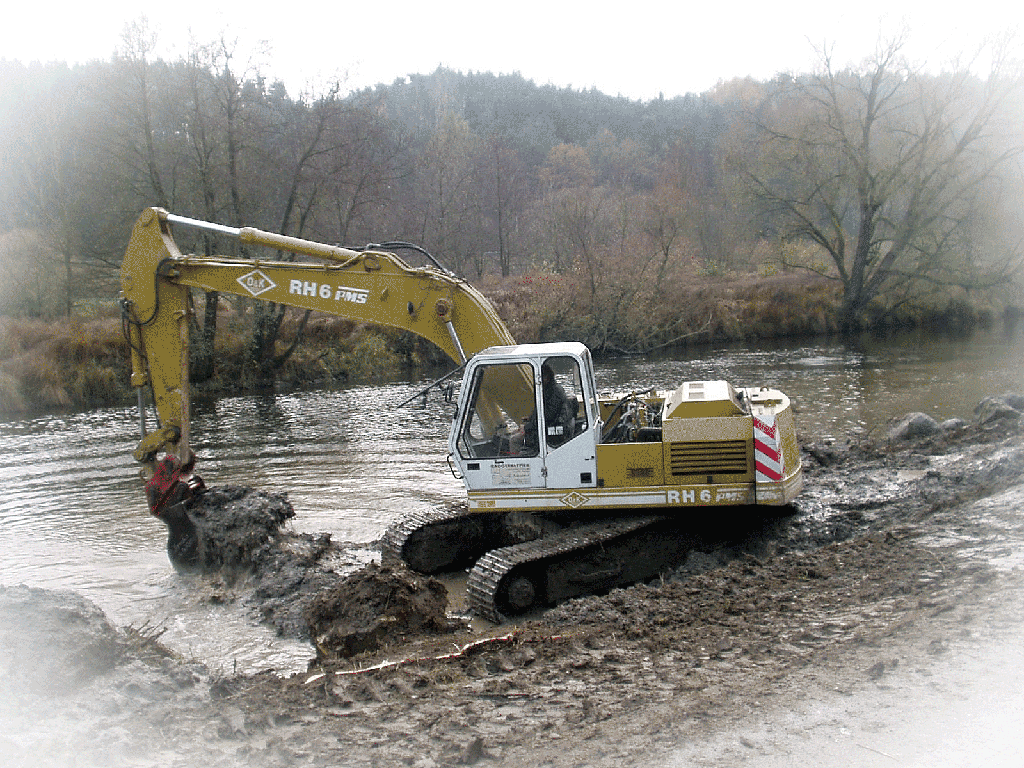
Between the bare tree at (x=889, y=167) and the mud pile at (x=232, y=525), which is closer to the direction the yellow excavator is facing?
the mud pile

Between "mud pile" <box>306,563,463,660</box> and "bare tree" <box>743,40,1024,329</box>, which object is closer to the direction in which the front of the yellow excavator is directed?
the mud pile

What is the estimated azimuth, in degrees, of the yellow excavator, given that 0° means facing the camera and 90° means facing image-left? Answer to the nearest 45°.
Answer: approximately 90°

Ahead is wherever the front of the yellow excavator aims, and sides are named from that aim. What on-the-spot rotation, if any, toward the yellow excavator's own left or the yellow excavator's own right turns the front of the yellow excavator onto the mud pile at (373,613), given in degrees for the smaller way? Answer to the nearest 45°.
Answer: approximately 45° to the yellow excavator's own left

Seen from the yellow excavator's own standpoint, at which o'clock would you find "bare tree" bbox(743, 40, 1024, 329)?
The bare tree is roughly at 4 o'clock from the yellow excavator.
